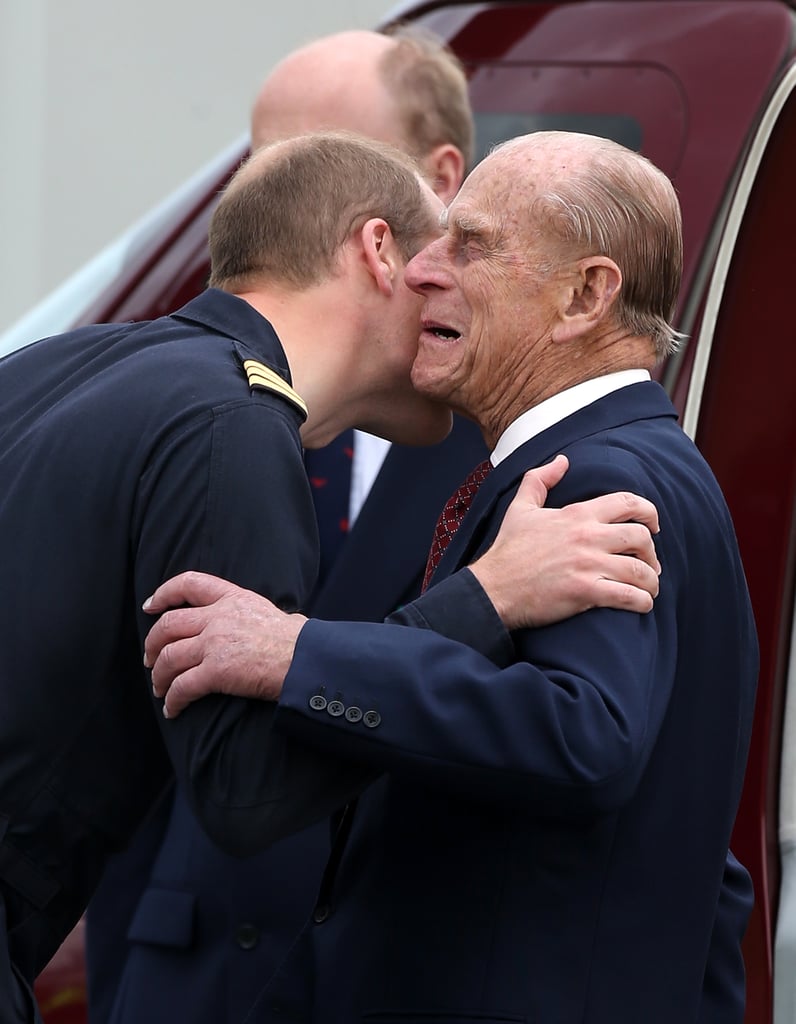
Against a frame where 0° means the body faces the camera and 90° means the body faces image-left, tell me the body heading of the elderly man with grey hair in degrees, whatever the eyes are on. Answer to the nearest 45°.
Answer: approximately 90°

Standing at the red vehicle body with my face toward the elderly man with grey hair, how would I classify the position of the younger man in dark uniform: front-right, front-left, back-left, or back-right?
front-right

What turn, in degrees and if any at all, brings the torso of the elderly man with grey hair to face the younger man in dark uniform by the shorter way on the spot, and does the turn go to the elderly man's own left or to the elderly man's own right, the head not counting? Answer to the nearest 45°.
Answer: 0° — they already face them

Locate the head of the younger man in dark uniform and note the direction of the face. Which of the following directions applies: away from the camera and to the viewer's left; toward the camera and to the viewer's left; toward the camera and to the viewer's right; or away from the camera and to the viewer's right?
away from the camera and to the viewer's right

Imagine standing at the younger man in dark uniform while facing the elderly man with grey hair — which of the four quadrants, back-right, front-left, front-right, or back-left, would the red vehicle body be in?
front-left

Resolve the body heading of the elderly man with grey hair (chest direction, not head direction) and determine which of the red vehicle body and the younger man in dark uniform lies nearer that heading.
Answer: the younger man in dark uniform
